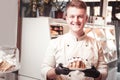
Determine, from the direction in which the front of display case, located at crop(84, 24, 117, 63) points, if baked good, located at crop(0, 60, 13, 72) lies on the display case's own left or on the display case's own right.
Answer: on the display case's own right

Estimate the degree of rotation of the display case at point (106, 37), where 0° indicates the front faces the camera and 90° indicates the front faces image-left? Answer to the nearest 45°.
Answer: approximately 0°

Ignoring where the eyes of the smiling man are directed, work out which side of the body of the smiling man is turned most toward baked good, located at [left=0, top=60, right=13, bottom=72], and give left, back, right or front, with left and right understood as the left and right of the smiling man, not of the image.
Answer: right
